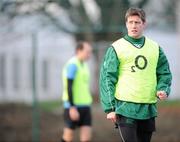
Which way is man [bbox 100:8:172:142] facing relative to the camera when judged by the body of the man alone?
toward the camera

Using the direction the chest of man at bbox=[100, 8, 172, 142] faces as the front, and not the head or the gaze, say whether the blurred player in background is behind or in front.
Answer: behind
